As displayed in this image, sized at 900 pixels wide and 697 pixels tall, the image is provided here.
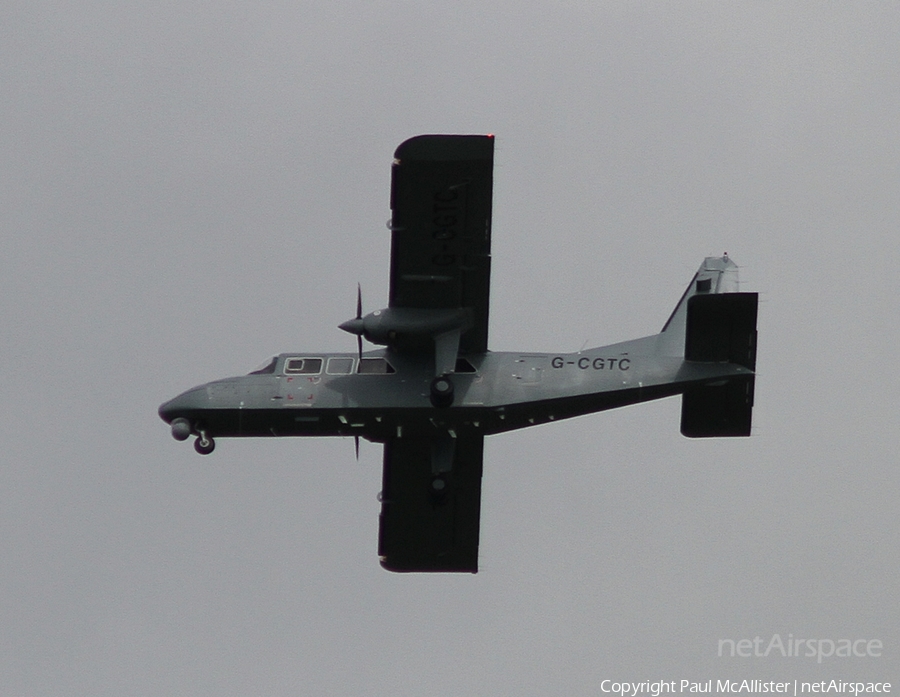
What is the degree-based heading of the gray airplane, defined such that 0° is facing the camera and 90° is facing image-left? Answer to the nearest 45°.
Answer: approximately 90°
